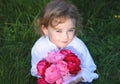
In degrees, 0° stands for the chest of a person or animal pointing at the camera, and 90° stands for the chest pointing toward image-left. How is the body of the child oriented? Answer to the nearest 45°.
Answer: approximately 0°
